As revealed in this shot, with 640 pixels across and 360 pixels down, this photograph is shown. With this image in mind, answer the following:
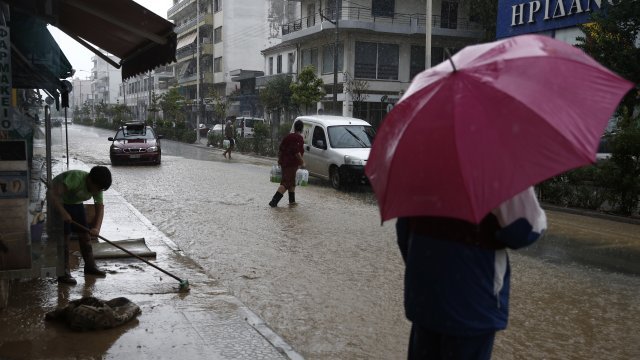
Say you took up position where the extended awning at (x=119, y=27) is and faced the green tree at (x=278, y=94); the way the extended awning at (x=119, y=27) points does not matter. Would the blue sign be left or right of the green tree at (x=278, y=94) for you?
right

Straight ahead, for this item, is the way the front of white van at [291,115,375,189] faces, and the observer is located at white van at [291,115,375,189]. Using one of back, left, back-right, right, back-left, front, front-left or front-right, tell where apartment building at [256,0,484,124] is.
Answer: back-left

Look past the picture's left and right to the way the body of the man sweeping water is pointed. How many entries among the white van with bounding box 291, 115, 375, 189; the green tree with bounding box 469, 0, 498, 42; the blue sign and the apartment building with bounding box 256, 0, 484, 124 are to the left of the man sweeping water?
4

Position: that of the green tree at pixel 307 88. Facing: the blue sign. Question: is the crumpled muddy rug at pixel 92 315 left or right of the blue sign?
right

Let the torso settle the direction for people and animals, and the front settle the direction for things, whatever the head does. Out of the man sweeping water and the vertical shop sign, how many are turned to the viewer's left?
0

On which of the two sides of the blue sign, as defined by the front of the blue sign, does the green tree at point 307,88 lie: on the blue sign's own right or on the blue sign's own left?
on the blue sign's own right

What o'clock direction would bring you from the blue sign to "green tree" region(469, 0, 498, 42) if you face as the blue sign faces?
The green tree is roughly at 4 o'clock from the blue sign.

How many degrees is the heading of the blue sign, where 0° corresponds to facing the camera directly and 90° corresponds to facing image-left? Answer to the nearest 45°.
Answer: approximately 45°
